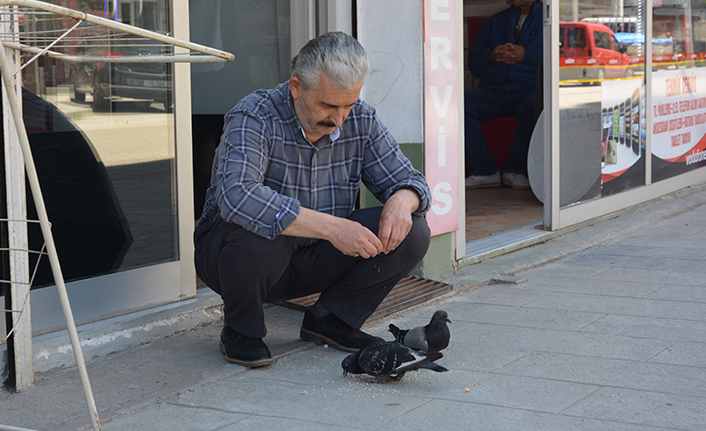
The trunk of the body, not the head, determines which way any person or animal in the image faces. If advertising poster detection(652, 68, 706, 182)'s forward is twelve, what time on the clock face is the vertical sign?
The vertical sign is roughly at 2 o'clock from the advertising poster.

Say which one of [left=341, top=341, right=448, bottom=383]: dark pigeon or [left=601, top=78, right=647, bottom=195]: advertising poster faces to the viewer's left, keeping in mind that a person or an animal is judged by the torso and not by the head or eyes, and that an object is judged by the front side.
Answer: the dark pigeon

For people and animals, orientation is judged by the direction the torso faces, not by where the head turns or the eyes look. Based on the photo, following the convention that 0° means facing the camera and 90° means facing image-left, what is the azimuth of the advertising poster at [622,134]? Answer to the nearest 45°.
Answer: approximately 315°

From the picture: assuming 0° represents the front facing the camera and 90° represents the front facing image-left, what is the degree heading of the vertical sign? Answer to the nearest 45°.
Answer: approximately 315°

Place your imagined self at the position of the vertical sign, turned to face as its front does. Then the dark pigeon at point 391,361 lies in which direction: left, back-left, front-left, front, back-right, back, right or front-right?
front-right

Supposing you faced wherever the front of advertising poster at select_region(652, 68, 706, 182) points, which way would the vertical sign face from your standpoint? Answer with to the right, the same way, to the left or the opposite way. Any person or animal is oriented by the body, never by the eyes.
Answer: the same way

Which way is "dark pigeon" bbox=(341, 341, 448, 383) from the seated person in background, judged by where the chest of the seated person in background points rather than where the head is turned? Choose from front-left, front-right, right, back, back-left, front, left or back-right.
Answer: front

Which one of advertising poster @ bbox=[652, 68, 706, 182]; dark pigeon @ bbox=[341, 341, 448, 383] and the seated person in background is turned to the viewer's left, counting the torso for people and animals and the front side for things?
the dark pigeon

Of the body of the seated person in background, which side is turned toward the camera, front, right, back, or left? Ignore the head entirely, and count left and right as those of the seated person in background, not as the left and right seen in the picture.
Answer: front

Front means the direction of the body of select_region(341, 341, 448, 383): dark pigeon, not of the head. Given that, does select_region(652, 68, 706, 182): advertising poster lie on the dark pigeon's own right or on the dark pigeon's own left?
on the dark pigeon's own right

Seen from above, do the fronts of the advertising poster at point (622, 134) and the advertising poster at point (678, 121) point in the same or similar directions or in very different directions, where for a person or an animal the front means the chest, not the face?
same or similar directions

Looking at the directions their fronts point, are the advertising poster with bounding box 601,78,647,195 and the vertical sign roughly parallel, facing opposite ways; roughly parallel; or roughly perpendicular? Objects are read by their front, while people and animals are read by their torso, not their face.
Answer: roughly parallel

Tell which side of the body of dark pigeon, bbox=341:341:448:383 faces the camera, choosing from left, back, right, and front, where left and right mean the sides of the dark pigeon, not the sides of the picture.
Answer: left

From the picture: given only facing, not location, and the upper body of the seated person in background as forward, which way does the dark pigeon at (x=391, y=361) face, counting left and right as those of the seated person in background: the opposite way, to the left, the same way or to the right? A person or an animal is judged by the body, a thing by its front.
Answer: to the right
